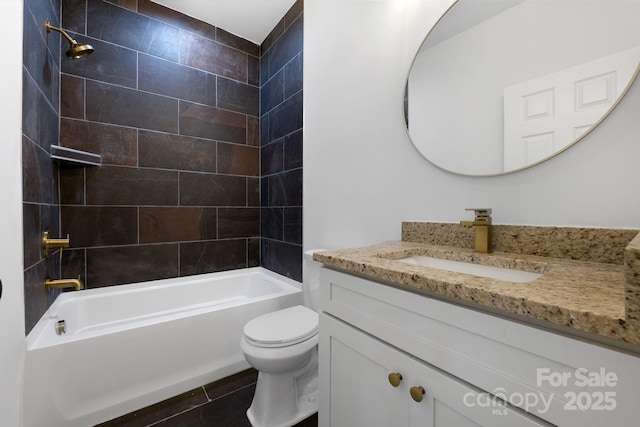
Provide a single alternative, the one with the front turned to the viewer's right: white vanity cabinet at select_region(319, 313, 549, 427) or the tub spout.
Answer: the tub spout

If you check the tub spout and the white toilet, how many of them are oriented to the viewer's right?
1

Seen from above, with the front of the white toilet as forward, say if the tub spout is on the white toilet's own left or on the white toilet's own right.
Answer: on the white toilet's own right

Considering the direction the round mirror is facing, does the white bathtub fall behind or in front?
in front

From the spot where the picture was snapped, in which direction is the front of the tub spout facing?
facing to the right of the viewer

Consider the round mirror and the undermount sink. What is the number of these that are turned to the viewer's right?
0

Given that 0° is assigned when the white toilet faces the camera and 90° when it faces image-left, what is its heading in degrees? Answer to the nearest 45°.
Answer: approximately 45°

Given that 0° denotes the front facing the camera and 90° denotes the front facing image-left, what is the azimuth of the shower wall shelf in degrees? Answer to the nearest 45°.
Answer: approximately 315°

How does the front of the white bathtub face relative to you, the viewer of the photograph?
facing the viewer and to the right of the viewer

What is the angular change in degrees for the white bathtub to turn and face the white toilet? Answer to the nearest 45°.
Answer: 0° — it already faces it
